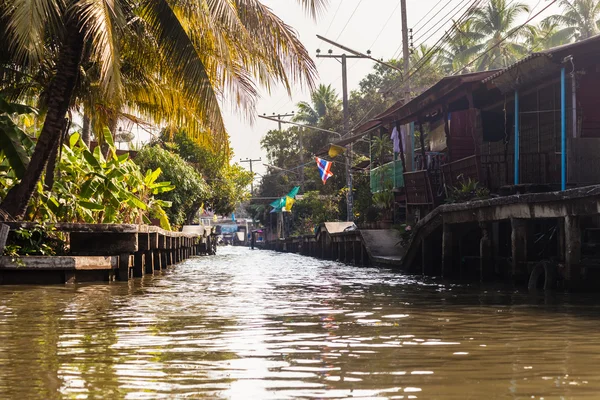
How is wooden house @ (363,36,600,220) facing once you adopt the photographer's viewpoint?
facing the viewer and to the left of the viewer

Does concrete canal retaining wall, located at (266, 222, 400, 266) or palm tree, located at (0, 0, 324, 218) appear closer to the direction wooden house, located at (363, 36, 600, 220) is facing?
the palm tree

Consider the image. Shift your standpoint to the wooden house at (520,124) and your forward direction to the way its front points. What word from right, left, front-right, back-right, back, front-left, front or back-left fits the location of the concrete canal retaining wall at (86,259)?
front

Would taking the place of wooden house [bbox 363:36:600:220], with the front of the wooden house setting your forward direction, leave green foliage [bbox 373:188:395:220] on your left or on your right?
on your right

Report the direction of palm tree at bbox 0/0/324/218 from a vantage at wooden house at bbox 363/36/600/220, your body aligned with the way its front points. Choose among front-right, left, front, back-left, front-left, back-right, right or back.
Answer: front

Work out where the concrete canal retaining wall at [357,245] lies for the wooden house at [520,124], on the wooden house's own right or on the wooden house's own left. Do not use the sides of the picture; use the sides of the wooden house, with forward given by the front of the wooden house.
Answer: on the wooden house's own right

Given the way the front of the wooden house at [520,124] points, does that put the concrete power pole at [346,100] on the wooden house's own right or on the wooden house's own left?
on the wooden house's own right

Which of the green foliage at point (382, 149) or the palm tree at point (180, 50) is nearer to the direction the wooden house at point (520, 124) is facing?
the palm tree
